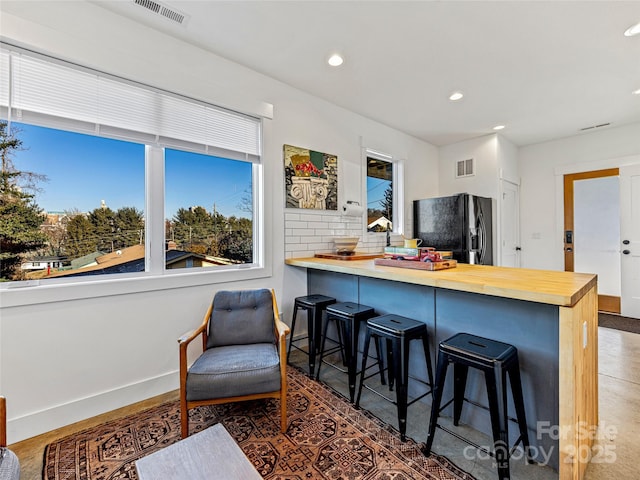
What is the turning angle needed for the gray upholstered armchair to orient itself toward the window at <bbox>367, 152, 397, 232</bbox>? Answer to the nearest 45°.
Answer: approximately 135° to its left

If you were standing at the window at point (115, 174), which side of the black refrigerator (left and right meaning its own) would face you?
right

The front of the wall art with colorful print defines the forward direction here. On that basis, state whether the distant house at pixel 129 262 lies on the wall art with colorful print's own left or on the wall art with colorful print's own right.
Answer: on the wall art with colorful print's own right

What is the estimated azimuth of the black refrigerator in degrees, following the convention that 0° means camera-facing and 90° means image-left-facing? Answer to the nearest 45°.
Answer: approximately 315°
